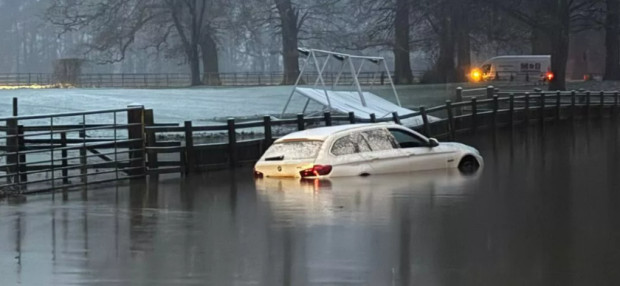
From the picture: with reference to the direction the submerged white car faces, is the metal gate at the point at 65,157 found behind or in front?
behind

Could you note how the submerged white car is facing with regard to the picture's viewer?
facing away from the viewer and to the right of the viewer
